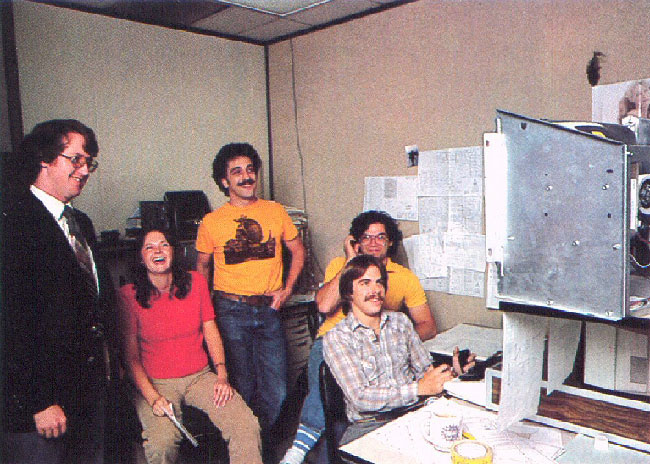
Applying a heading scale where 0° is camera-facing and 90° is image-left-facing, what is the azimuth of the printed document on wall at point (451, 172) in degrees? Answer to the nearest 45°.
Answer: approximately 45°

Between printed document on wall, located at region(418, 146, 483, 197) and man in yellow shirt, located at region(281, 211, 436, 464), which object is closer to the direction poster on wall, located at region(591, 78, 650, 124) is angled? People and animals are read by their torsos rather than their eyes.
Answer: the man in yellow shirt

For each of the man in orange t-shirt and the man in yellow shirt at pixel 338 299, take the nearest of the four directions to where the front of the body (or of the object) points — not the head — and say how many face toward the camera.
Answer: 2

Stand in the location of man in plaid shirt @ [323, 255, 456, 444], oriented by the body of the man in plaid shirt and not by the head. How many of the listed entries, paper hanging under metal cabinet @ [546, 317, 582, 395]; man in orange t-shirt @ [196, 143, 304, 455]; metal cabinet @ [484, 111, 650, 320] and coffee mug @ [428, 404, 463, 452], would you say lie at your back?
1

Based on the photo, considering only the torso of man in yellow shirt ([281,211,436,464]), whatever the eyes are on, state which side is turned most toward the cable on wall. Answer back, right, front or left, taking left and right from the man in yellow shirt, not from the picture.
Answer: back

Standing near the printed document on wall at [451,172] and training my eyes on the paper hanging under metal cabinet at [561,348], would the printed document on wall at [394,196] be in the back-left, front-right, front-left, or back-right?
back-right

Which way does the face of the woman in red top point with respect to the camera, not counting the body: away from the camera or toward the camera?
toward the camera

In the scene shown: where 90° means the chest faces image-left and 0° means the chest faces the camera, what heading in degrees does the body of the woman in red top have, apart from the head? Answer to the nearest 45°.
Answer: approximately 0°

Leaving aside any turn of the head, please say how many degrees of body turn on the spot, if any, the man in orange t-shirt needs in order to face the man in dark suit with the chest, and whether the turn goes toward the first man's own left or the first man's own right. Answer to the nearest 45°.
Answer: approximately 45° to the first man's own right

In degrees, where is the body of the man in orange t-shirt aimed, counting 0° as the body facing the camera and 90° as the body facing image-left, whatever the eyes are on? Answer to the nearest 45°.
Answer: approximately 0°

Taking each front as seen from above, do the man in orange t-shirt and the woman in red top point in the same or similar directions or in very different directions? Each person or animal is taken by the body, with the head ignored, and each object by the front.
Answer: same or similar directions

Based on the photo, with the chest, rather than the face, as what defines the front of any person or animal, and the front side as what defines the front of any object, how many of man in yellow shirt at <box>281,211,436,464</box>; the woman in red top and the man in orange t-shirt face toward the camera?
3

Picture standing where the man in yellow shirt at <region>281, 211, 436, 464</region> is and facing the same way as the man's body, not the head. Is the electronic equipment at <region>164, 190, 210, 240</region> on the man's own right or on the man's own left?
on the man's own right

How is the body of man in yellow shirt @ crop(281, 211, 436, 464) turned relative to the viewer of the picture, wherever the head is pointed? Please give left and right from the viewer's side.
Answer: facing the viewer

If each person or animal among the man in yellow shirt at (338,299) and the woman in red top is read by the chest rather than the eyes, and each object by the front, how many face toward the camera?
2

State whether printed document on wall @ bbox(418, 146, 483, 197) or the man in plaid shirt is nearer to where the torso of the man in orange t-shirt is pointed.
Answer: the man in plaid shirt

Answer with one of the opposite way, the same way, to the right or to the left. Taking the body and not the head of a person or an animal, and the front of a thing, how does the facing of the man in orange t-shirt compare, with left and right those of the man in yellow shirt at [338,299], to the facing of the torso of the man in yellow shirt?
the same way

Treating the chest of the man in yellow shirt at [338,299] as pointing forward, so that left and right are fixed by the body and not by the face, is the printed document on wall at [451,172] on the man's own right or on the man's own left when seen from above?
on the man's own left

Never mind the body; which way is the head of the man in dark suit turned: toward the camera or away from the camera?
toward the camera
